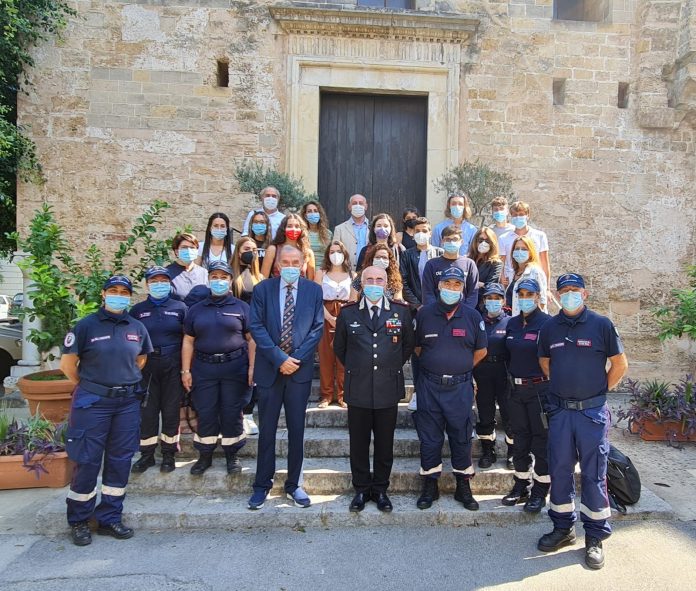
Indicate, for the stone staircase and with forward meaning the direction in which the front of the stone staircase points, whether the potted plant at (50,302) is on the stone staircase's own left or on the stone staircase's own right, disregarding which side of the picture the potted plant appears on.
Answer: on the stone staircase's own right

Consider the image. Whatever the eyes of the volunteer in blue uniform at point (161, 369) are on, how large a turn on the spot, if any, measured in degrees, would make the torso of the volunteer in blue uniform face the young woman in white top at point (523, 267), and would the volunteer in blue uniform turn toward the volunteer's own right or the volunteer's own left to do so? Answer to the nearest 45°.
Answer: approximately 90° to the volunteer's own left

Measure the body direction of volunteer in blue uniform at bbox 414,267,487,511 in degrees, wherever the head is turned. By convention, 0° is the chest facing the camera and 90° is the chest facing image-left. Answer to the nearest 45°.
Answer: approximately 0°

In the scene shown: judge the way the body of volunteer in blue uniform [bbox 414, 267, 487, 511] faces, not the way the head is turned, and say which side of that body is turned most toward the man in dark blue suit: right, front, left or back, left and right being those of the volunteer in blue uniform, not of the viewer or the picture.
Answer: right

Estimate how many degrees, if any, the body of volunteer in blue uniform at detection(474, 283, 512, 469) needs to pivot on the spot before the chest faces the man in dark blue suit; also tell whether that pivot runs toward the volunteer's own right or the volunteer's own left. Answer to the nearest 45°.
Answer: approximately 45° to the volunteer's own right
